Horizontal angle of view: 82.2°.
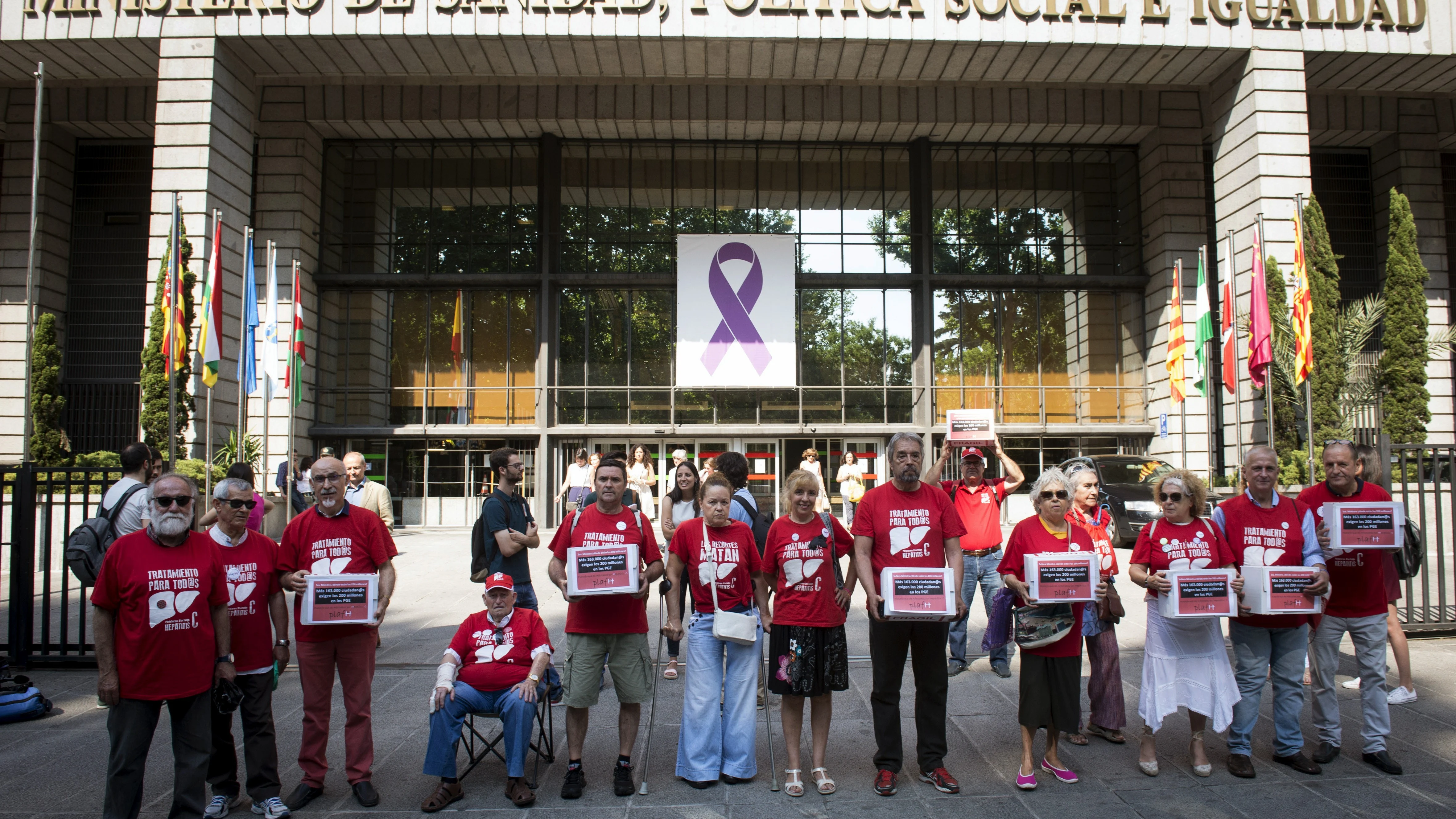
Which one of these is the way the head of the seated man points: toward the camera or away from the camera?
toward the camera

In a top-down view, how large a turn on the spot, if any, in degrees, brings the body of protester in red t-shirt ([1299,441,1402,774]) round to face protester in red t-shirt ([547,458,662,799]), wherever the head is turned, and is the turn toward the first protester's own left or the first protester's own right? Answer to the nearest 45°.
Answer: approximately 45° to the first protester's own right

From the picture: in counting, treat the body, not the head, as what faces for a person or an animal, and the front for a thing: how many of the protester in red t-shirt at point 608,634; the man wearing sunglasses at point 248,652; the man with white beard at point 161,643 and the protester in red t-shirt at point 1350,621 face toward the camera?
4

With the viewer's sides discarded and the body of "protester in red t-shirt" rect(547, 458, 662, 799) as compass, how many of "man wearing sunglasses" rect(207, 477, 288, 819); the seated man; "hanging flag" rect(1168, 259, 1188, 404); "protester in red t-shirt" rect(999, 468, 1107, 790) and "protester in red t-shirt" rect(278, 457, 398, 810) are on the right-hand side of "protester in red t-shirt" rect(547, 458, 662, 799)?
3

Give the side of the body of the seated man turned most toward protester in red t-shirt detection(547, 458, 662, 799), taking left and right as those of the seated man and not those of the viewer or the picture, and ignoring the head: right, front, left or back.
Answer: left

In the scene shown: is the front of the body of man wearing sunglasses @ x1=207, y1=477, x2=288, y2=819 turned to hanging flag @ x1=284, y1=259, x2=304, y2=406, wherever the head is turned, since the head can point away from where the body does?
no

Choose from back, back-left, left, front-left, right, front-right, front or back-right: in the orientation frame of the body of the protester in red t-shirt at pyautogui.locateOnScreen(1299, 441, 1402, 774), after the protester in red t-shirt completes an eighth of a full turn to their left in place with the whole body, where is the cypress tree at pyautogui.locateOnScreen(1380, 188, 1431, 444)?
back-left

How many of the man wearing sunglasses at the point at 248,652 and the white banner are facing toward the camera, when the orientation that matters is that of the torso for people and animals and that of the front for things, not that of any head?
2

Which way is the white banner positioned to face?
toward the camera

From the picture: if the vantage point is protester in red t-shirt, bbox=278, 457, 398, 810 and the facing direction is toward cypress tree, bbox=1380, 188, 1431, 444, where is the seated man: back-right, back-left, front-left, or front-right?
front-right

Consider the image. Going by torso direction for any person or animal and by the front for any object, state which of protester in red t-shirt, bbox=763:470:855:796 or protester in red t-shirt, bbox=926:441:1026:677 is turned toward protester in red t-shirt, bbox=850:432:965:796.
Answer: protester in red t-shirt, bbox=926:441:1026:677

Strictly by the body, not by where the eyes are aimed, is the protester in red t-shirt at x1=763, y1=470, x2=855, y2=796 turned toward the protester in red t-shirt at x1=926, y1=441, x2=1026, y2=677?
no

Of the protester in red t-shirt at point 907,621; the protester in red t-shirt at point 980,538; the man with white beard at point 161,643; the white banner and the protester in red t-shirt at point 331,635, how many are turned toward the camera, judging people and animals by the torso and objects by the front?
5

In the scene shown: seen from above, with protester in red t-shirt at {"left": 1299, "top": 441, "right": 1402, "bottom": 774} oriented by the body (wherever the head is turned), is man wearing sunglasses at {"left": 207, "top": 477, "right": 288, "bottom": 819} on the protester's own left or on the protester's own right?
on the protester's own right

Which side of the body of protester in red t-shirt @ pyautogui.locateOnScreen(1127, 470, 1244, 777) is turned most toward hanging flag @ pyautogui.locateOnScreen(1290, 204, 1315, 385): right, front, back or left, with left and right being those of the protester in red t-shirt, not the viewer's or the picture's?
back

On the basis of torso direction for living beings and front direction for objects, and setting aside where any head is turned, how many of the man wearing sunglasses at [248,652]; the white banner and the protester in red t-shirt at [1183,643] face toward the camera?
3

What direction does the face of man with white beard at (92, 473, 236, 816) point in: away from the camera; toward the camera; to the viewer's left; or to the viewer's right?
toward the camera

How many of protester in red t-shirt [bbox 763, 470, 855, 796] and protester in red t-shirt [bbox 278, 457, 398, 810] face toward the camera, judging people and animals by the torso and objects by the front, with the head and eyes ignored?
2

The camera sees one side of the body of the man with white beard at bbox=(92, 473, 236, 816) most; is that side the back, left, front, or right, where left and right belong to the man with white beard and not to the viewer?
front

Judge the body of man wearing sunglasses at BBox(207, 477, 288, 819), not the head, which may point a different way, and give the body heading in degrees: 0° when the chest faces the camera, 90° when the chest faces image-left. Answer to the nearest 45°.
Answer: approximately 0°

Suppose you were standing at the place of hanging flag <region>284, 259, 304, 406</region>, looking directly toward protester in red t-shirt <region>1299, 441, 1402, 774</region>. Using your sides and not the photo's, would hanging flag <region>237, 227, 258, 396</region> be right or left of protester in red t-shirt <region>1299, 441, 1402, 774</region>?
right
